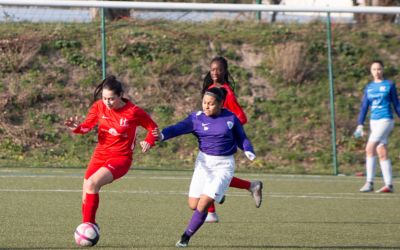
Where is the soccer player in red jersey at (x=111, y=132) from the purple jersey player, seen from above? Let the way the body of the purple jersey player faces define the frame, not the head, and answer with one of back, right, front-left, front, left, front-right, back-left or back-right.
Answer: front-right

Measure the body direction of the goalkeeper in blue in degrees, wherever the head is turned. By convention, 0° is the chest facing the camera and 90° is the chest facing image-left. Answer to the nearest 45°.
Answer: approximately 45°

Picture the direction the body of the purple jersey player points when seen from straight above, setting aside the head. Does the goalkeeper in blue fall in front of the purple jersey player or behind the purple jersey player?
behind
